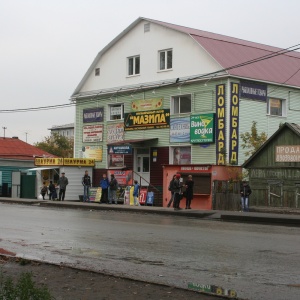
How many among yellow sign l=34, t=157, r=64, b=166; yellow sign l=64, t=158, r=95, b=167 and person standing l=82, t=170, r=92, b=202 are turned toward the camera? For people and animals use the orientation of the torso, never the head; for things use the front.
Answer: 3

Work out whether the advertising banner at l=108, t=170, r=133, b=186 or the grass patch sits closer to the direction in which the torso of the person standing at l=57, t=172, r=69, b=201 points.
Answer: the grass patch

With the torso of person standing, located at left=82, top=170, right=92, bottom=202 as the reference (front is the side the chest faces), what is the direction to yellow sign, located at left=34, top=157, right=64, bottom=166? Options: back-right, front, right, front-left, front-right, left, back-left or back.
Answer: back-right

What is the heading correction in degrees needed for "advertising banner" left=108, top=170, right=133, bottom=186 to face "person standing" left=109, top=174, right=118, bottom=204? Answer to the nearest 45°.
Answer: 0° — it already faces them
